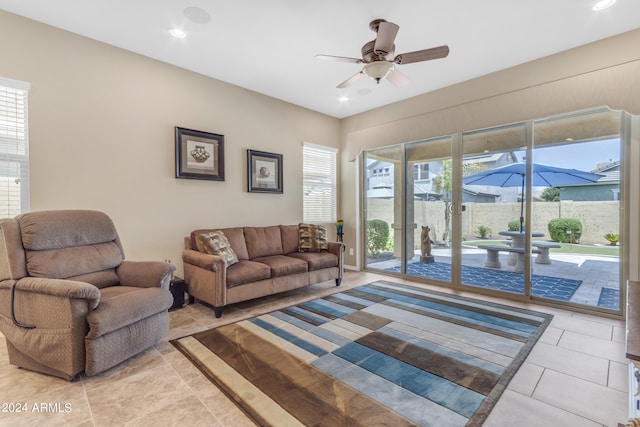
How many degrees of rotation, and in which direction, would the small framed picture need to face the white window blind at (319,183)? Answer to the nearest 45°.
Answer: approximately 90° to its left

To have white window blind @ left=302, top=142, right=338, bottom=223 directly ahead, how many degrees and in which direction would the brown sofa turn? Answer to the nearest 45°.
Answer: approximately 90° to its left

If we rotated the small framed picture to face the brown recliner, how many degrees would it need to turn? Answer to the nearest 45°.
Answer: approximately 90° to its right

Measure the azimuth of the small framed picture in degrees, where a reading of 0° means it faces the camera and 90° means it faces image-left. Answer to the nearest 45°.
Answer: approximately 315°

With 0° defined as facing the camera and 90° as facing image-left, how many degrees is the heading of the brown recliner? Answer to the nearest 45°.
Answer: approximately 315°
